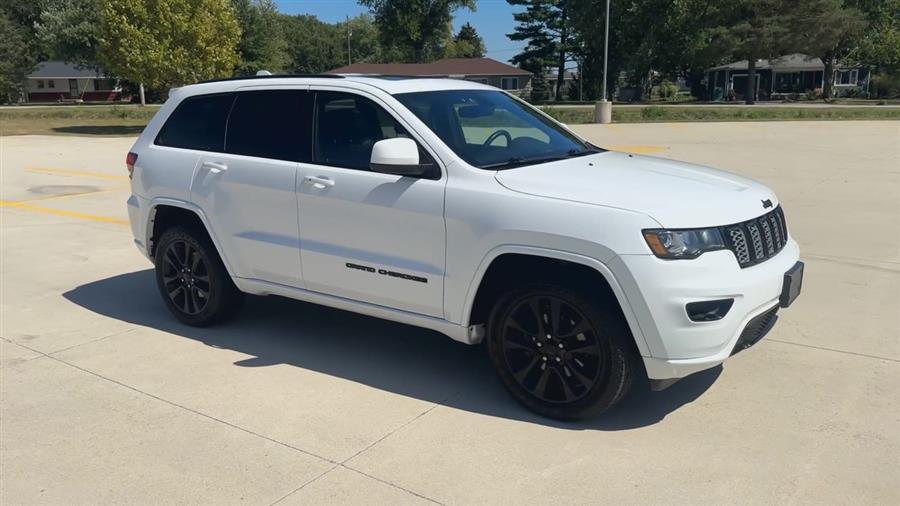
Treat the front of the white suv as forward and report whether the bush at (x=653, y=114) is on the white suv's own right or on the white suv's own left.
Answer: on the white suv's own left

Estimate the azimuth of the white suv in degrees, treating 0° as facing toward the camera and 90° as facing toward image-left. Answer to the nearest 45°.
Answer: approximately 315°

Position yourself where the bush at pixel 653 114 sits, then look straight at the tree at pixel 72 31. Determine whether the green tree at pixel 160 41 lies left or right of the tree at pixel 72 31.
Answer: left

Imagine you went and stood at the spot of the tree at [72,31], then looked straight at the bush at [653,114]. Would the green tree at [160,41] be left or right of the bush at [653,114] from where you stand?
right

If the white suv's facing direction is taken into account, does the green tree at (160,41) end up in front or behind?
behind

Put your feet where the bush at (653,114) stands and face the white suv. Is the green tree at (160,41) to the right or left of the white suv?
right

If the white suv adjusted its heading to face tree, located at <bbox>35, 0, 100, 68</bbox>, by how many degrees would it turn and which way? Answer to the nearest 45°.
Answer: approximately 180°
